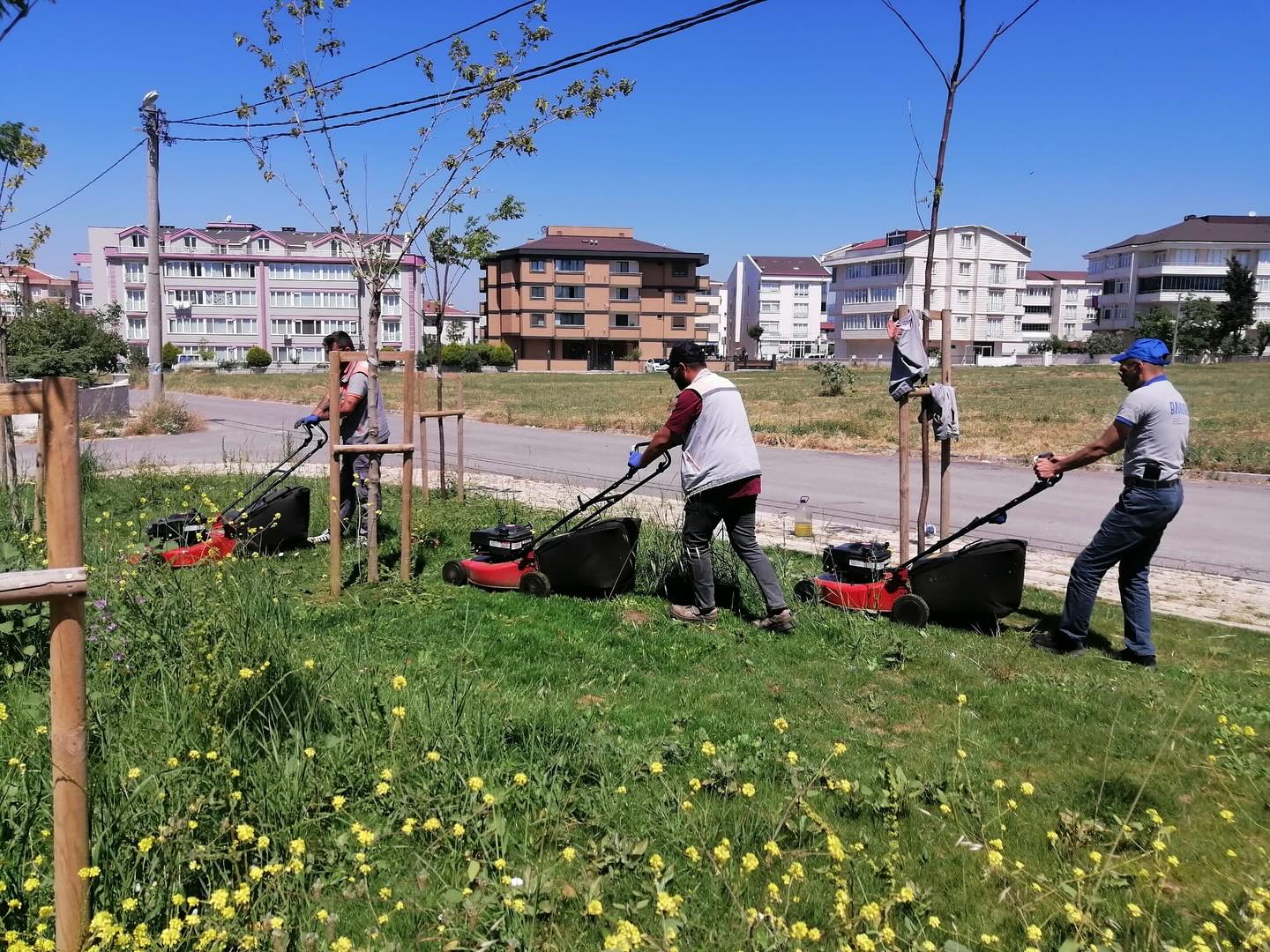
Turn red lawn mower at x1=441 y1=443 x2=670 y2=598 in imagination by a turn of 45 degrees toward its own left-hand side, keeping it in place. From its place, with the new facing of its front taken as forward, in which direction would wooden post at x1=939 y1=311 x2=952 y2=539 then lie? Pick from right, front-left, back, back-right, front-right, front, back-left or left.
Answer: back-left

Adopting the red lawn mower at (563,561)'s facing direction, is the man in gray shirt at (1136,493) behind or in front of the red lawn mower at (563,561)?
behind

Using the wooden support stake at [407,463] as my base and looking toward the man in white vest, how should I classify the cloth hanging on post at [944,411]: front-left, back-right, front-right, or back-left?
front-left

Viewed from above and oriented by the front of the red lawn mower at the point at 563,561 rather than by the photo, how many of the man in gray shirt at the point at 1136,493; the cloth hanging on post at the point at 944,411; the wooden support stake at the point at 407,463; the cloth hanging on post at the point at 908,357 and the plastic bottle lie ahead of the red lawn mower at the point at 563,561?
1

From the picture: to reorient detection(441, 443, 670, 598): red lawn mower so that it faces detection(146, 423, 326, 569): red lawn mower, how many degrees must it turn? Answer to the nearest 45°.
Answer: approximately 45° to its right

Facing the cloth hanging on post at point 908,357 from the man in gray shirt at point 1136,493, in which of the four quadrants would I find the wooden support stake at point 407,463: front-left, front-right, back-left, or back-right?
front-left

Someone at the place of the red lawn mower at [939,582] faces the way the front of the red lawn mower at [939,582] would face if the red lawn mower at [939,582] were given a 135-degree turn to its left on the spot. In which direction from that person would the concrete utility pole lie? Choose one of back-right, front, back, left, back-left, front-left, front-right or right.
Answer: back

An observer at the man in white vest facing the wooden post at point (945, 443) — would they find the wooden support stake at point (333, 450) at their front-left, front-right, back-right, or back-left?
back-left

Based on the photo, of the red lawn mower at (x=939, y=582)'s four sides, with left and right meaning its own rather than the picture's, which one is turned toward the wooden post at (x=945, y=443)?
right

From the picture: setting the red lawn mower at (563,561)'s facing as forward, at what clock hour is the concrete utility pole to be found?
The concrete utility pole is roughly at 2 o'clock from the red lawn mower.

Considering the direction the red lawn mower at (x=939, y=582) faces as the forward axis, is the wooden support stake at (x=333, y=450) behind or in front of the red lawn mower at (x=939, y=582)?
in front

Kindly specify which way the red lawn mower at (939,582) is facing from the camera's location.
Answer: facing to the left of the viewer

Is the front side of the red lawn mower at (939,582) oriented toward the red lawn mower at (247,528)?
yes

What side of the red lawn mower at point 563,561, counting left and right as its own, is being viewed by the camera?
left

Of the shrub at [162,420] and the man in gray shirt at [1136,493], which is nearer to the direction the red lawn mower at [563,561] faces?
the shrub

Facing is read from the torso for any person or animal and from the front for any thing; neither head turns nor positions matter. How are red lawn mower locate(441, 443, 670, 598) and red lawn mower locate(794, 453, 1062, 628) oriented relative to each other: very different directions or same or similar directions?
same or similar directions

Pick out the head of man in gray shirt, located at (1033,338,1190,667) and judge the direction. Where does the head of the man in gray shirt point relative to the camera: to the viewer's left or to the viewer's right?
to the viewer's left

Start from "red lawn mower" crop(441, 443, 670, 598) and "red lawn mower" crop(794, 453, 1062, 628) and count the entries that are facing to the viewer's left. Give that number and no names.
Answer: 2

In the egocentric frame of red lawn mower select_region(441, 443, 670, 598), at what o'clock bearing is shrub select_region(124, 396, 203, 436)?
The shrub is roughly at 2 o'clock from the red lawn mower.
